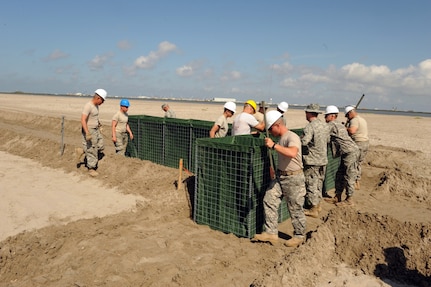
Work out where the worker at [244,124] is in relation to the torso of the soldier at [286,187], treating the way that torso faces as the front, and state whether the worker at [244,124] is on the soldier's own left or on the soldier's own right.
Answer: on the soldier's own right

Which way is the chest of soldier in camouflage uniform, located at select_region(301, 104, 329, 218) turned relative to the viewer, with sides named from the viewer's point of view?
facing away from the viewer and to the left of the viewer

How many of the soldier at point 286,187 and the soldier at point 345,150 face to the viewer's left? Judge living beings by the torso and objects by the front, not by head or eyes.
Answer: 2

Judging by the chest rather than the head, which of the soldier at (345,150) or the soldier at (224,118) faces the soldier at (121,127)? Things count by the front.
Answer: the soldier at (345,150)

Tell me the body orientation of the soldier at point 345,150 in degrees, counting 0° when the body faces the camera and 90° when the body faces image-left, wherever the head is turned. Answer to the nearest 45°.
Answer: approximately 90°

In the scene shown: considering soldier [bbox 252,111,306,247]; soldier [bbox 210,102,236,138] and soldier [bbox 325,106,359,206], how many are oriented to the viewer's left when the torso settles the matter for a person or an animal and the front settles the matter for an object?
2

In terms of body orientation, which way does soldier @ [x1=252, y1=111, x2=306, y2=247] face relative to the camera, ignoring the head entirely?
to the viewer's left

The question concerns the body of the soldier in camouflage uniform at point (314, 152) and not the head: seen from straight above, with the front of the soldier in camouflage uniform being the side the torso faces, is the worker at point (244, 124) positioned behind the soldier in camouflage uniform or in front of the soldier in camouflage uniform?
in front

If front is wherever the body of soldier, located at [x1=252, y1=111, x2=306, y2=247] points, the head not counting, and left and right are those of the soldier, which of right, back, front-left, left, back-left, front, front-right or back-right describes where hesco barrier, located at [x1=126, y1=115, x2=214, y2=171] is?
front-right

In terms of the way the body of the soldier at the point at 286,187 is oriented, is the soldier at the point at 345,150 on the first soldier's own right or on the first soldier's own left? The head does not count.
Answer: on the first soldier's own right

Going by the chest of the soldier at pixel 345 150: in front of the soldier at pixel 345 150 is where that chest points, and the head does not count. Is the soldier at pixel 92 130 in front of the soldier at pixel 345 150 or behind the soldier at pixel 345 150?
in front

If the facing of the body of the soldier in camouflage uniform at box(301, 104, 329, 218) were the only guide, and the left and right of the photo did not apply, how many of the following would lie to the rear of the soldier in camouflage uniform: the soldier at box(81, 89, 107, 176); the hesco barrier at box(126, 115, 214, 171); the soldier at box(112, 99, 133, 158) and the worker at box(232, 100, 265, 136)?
0

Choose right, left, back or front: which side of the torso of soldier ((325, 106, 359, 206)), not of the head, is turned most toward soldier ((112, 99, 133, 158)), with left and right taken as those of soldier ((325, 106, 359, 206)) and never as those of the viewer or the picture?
front

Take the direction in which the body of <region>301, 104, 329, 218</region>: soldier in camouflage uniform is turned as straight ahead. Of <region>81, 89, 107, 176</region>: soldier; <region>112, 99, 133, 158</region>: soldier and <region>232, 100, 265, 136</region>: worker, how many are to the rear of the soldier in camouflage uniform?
0
